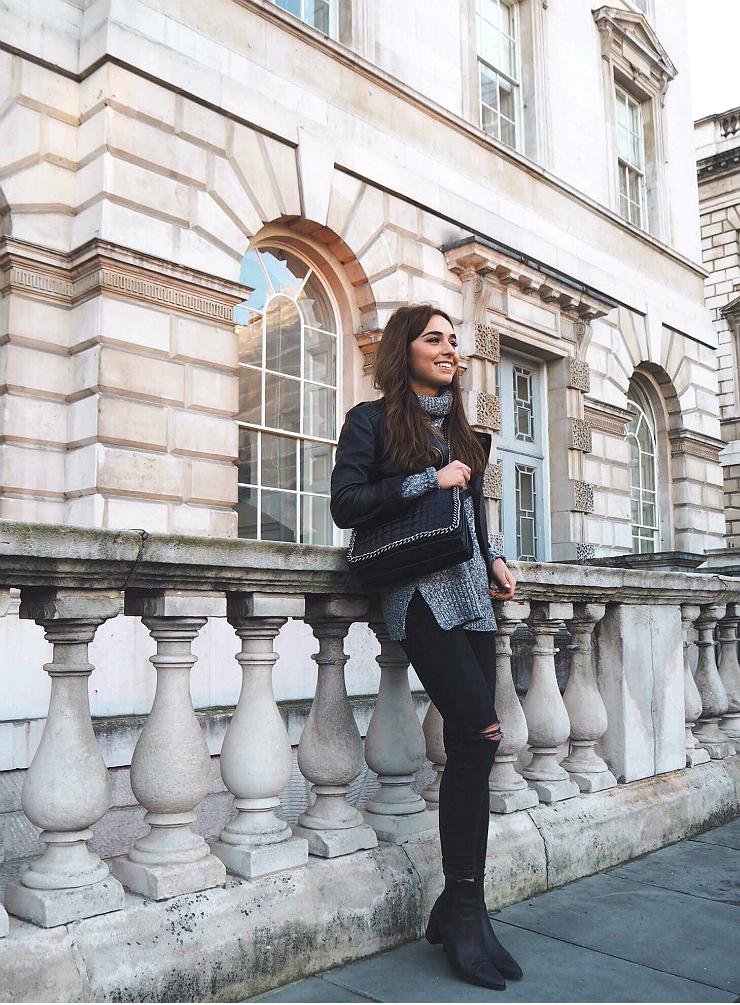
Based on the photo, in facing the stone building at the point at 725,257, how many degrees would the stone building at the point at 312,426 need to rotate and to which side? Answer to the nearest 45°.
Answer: approximately 90° to its left

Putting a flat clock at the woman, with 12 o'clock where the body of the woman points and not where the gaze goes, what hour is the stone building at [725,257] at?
The stone building is roughly at 8 o'clock from the woman.

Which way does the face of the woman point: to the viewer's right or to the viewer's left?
to the viewer's right

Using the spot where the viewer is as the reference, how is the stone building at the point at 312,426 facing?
facing the viewer and to the right of the viewer

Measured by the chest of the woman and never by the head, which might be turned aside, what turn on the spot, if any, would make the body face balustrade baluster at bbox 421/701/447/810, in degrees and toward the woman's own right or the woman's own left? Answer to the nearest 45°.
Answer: approximately 135° to the woman's own left
